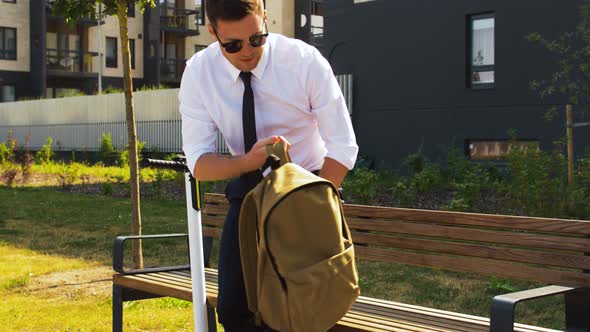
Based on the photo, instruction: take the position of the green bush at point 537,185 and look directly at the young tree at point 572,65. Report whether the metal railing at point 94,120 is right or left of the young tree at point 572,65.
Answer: left

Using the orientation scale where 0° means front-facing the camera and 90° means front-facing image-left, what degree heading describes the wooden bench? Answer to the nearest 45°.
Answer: approximately 45°

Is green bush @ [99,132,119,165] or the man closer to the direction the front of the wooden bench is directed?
the man

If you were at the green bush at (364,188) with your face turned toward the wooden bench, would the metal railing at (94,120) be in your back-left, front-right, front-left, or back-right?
back-right

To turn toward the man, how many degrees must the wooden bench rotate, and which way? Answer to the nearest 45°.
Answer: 0° — it already faces them

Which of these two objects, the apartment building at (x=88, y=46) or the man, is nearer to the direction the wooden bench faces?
the man

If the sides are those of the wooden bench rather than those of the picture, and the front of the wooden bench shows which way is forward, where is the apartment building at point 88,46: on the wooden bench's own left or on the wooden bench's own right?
on the wooden bench's own right

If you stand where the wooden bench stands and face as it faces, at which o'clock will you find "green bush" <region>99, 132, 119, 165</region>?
The green bush is roughly at 4 o'clock from the wooden bench.

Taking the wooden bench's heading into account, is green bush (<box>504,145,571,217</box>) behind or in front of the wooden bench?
behind

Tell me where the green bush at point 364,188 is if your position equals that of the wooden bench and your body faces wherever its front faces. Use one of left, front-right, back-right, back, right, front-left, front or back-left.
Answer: back-right

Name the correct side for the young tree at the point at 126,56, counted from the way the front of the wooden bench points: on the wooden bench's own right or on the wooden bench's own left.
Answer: on the wooden bench's own right

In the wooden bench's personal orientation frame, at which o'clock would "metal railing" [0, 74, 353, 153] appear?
The metal railing is roughly at 4 o'clock from the wooden bench.
